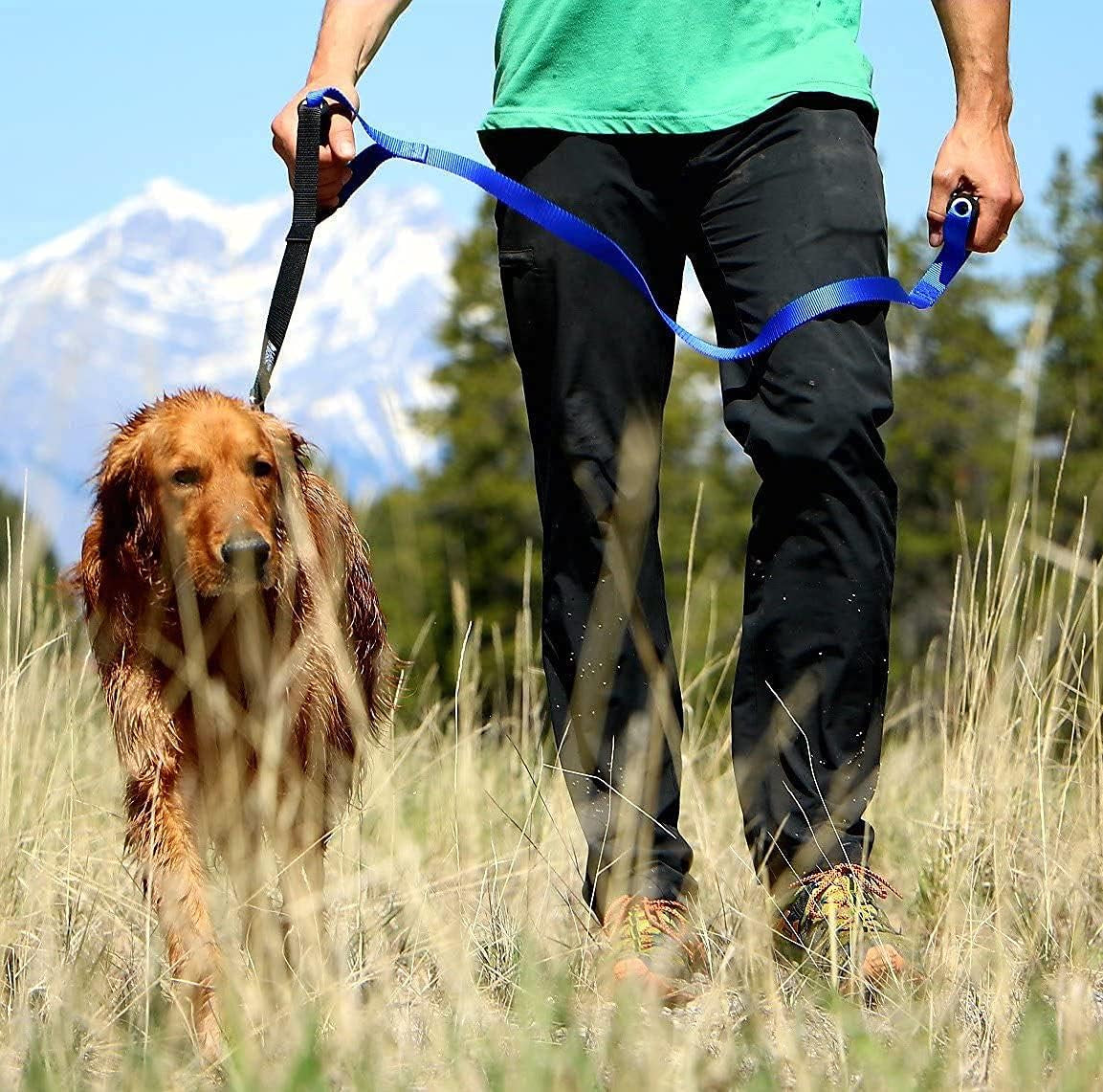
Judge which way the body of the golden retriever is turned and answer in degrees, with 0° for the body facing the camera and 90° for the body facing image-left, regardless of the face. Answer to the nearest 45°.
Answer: approximately 0°

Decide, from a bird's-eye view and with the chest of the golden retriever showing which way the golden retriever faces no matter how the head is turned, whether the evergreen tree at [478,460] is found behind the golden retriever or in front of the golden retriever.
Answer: behind

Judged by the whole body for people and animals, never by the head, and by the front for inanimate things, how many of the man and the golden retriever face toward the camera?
2

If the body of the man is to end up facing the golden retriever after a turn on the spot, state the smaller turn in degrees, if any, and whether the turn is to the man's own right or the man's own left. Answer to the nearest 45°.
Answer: approximately 90° to the man's own right

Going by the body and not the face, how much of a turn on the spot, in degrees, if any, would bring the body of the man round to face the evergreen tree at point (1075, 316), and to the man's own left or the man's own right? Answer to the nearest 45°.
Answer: approximately 180°

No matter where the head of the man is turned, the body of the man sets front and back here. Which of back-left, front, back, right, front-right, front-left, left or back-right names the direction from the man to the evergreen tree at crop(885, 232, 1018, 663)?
back

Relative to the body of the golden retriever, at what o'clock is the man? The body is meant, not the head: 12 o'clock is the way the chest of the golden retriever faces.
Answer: The man is roughly at 10 o'clock from the golden retriever.

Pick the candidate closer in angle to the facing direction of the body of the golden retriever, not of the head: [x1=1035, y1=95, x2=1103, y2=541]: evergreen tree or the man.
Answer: the man
